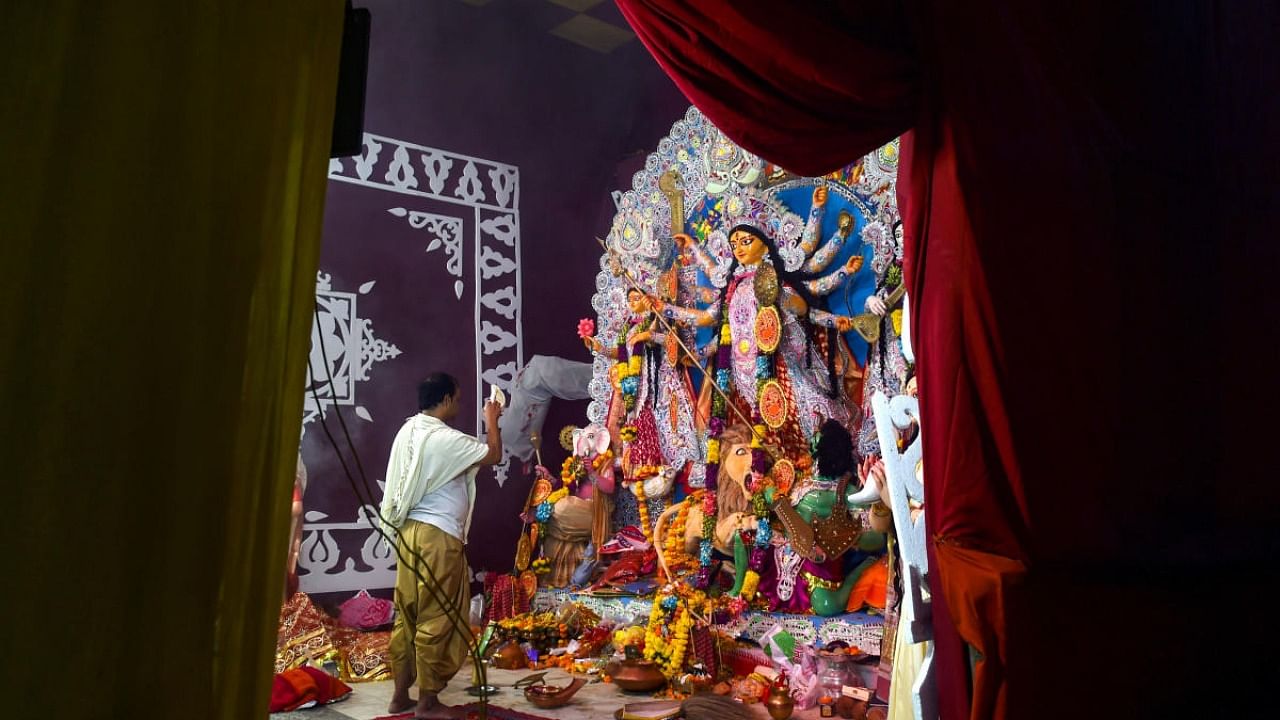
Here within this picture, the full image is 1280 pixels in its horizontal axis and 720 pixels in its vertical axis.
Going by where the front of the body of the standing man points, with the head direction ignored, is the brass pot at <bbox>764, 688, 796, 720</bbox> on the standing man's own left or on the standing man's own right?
on the standing man's own right

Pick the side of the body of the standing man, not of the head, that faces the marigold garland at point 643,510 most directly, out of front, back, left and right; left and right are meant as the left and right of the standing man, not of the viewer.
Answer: front

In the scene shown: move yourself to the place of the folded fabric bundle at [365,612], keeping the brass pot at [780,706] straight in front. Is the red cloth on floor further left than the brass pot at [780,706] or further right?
right

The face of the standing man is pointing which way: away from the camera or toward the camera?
away from the camera

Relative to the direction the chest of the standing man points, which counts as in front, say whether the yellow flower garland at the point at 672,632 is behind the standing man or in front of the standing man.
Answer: in front

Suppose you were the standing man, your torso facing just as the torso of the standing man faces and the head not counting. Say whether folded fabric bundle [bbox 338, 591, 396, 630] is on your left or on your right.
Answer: on your left

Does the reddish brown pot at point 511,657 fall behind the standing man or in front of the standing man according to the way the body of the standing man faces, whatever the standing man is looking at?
in front

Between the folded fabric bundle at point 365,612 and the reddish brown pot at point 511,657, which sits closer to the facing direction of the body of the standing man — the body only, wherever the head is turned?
the reddish brown pot

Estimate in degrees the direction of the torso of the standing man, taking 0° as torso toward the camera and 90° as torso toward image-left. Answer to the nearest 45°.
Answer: approximately 225°

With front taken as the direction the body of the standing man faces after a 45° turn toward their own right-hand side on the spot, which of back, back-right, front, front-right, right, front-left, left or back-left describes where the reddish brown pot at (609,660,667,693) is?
front
